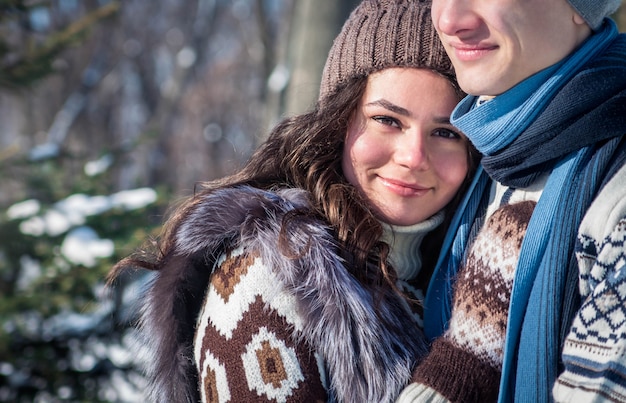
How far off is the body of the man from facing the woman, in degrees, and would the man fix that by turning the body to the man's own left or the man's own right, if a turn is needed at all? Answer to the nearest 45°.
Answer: approximately 45° to the man's own right

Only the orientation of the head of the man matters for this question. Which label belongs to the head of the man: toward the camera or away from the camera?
toward the camera

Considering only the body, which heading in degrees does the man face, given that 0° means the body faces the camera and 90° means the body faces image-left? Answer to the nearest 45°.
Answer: approximately 45°

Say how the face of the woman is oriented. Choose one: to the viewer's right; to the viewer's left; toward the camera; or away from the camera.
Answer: toward the camera
